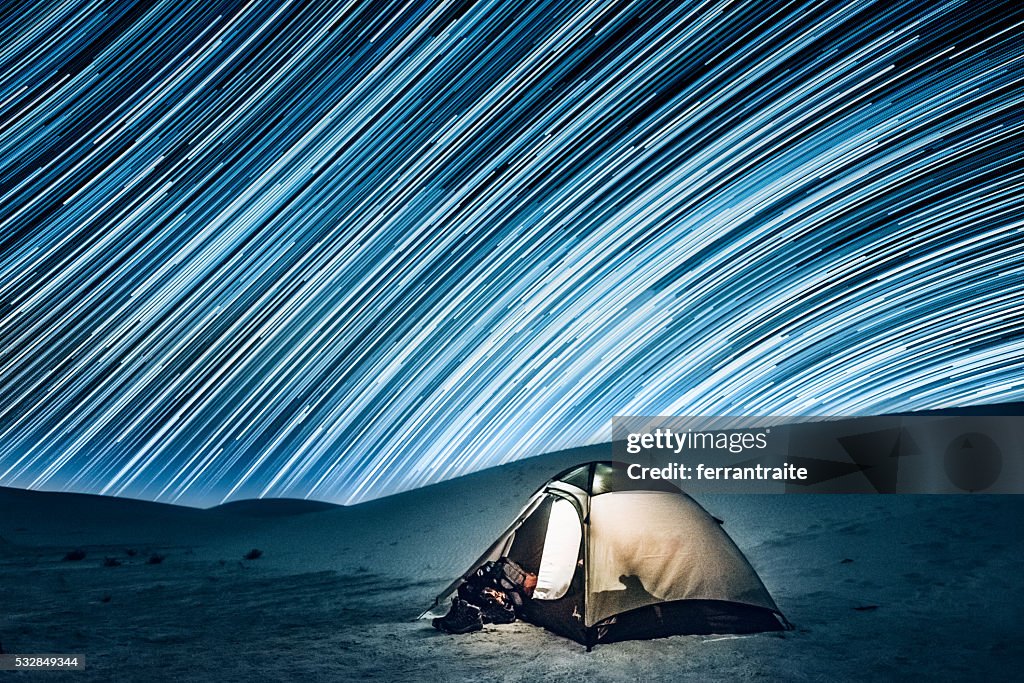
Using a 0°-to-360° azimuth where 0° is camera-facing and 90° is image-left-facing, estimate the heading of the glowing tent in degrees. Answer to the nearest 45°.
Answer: approximately 45°
